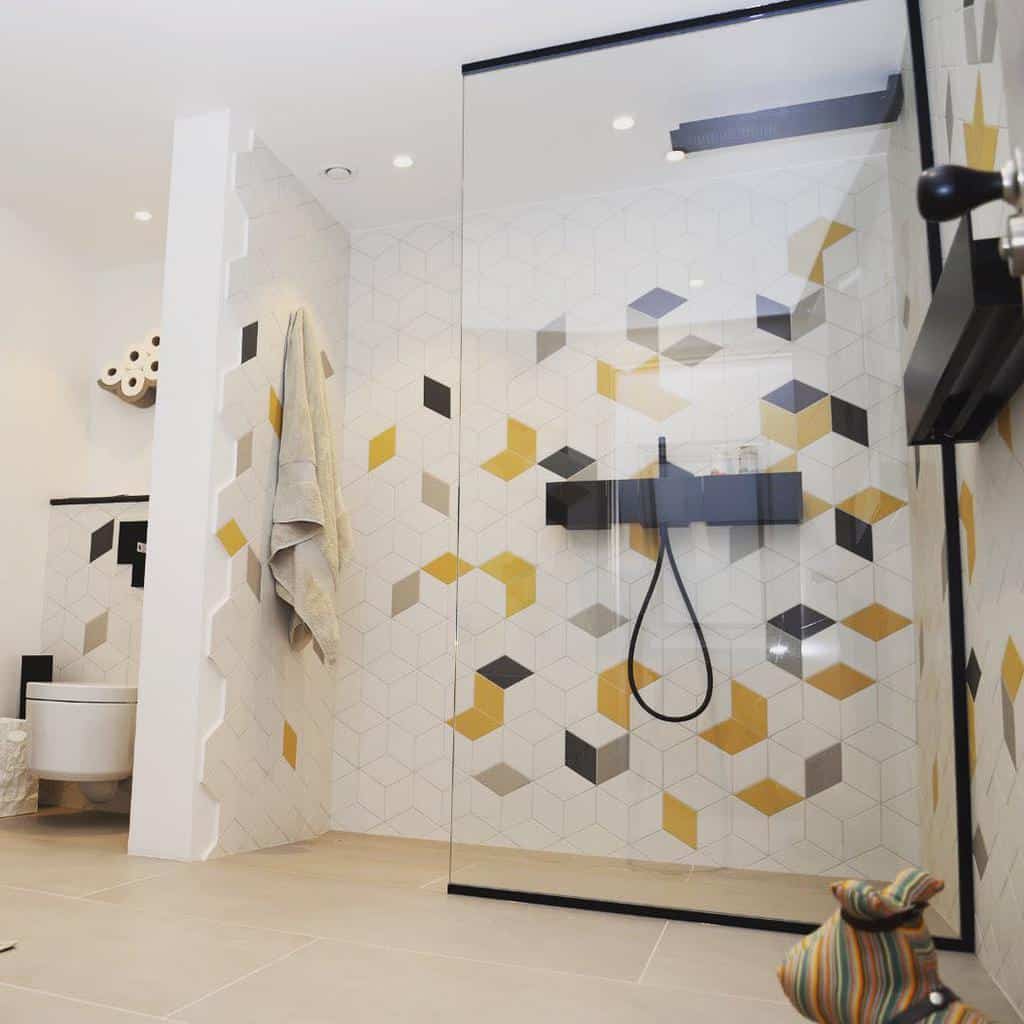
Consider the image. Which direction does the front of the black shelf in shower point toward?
toward the camera

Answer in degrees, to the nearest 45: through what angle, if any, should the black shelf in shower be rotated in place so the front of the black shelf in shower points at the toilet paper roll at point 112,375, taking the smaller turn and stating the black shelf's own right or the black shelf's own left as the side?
approximately 135° to the black shelf's own right

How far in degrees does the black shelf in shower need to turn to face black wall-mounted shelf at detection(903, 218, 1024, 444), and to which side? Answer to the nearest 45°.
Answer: approximately 45° to its left

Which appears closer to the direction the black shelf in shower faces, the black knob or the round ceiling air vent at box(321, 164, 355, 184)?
the black knob

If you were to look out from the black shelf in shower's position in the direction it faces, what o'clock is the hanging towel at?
The hanging towel is roughly at 4 o'clock from the black shelf in shower.

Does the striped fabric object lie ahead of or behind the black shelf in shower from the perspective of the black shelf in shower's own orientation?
ahead

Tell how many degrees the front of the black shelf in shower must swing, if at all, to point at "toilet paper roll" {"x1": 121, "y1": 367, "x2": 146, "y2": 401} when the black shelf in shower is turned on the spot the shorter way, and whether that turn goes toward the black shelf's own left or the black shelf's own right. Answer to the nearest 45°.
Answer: approximately 135° to the black shelf's own right

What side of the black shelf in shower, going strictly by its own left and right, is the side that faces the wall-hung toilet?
right

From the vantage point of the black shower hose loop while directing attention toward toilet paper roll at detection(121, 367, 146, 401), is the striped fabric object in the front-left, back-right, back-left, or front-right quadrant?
back-left

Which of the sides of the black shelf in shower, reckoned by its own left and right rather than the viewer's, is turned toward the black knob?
front
